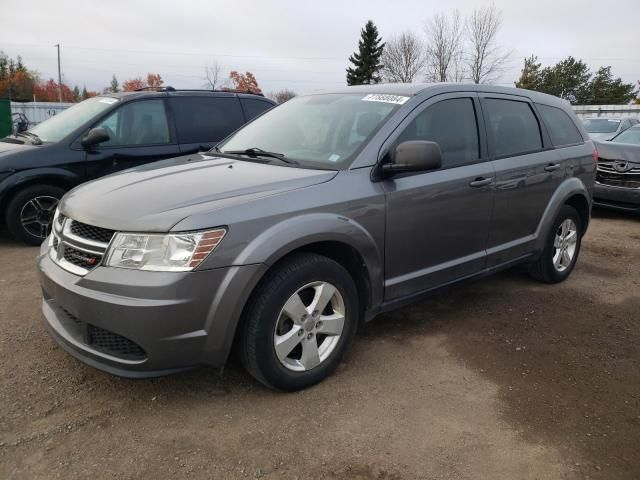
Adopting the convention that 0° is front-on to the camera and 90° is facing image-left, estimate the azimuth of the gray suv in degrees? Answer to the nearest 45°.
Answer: approximately 45°

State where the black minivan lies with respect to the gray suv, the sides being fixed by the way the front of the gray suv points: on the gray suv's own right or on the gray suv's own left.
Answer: on the gray suv's own right

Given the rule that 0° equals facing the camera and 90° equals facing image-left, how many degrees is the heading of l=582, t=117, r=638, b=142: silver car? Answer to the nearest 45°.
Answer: approximately 45°

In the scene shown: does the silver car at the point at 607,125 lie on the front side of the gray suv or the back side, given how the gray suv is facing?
on the back side

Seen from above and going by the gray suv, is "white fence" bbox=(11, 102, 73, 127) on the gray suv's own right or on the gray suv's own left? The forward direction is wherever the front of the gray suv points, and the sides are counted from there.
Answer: on the gray suv's own right

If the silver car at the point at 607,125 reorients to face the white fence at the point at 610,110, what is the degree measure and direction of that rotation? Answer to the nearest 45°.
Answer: approximately 135° to its right
